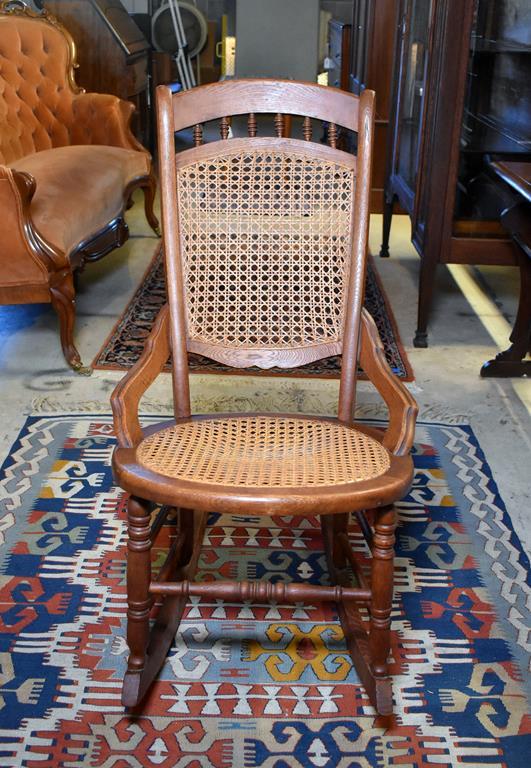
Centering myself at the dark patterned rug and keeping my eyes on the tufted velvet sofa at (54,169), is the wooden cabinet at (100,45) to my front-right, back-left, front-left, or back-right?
front-right

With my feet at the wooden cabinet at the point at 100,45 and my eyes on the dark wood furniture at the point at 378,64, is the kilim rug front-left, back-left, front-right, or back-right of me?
front-right

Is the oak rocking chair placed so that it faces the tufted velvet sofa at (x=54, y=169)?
no

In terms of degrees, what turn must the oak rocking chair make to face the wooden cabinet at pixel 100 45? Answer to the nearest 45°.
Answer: approximately 180°

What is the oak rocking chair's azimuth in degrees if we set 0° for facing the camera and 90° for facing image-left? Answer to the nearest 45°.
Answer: approximately 0°

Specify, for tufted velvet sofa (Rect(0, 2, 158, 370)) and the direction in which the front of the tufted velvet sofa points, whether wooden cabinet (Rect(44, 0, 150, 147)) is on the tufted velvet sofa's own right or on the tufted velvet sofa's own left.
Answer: on the tufted velvet sofa's own left

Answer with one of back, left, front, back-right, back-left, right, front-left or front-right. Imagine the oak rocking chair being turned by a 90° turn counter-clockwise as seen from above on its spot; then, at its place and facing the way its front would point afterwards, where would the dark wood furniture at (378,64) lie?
left

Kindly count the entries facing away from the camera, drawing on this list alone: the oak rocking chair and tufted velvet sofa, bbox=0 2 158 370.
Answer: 0

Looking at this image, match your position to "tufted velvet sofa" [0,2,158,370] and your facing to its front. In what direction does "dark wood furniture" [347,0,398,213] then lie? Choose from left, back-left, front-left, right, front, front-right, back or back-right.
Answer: left

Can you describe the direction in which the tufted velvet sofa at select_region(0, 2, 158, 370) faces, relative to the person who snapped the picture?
facing the viewer and to the right of the viewer

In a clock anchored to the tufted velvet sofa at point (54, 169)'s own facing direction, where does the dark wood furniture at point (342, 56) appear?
The dark wood furniture is roughly at 9 o'clock from the tufted velvet sofa.

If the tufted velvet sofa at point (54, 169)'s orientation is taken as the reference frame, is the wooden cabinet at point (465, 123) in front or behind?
in front

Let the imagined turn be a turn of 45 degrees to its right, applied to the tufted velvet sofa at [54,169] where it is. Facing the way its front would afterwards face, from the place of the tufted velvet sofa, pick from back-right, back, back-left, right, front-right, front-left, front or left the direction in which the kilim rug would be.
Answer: front

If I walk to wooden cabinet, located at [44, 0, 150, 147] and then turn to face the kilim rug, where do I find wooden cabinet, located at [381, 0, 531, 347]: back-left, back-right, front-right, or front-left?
front-left

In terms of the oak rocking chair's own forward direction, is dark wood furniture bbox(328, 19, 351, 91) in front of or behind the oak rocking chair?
behind
